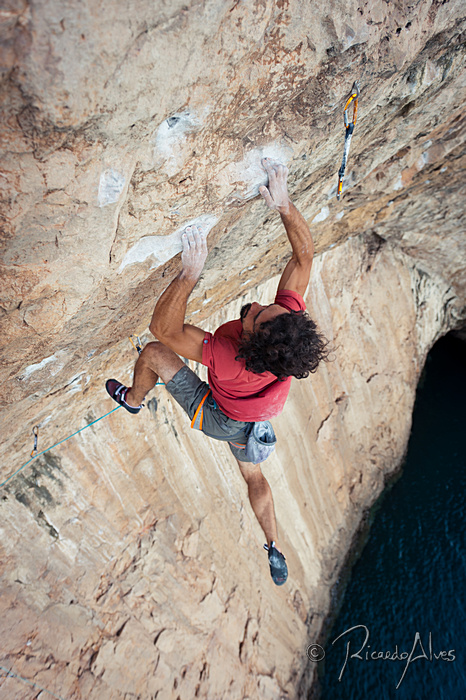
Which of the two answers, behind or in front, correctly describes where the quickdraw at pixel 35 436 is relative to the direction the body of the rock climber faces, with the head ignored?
in front

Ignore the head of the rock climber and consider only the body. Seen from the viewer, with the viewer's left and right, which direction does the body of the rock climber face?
facing away from the viewer and to the left of the viewer
